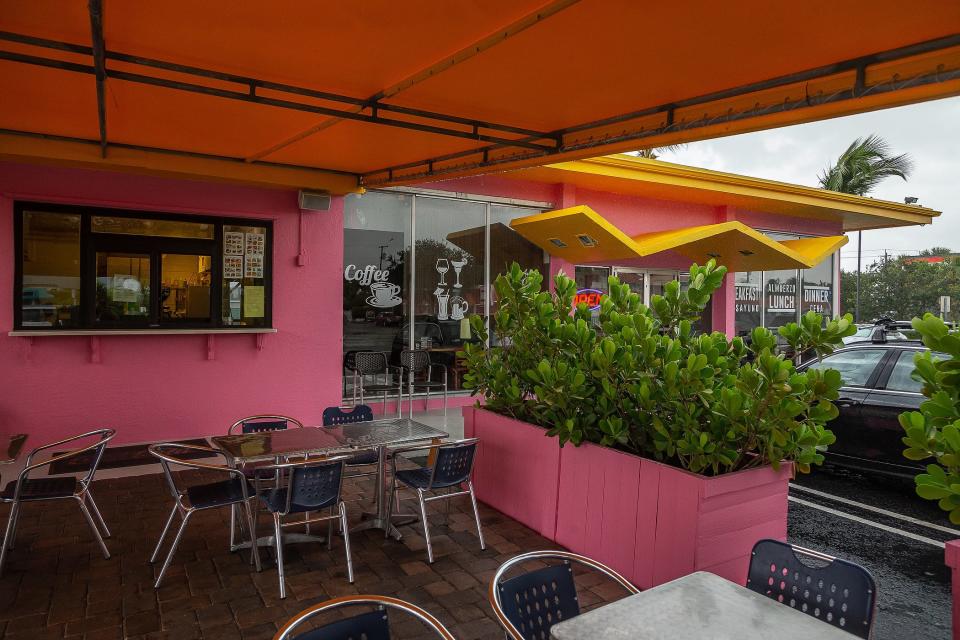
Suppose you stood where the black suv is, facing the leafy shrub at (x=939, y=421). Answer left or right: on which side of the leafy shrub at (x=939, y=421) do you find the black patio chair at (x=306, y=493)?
right

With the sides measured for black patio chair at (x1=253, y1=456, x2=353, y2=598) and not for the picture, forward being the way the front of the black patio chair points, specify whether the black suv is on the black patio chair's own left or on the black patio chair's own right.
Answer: on the black patio chair's own right

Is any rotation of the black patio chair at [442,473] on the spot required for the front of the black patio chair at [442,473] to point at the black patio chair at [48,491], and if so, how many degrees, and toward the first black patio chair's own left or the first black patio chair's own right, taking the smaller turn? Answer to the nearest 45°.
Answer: approximately 45° to the first black patio chair's own left

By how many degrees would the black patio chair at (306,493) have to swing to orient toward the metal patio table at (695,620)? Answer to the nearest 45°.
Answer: approximately 180°

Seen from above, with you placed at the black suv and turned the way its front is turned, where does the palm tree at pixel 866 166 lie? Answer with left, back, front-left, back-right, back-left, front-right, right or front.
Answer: front-right

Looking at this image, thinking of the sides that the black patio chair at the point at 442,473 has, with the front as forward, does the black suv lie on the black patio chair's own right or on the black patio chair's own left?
on the black patio chair's own right

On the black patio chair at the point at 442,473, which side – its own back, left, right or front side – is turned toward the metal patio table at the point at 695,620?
back

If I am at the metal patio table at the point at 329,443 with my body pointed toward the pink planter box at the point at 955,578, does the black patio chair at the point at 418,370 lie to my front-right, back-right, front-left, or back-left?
back-left

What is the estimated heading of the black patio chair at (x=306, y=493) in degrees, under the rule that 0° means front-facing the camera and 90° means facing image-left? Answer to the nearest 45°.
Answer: approximately 135°
